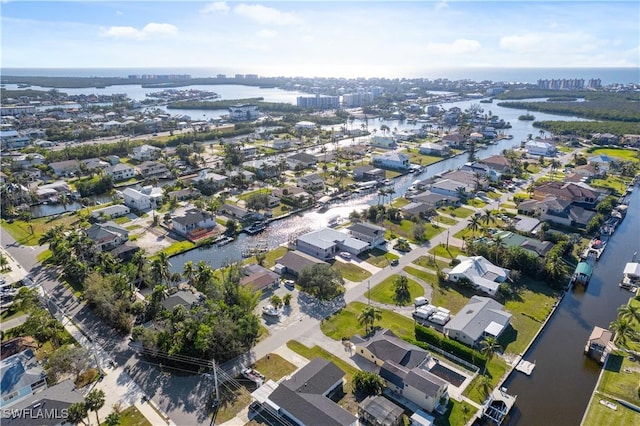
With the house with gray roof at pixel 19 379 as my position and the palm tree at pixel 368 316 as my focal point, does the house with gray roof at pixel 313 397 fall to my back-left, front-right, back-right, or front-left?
front-right

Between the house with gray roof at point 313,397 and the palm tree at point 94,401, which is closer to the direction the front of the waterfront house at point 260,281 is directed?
the house with gray roof

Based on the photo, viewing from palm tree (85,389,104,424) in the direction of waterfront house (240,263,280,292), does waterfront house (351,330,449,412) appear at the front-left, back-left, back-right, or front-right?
front-right

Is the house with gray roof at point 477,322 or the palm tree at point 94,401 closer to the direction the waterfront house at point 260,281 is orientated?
the house with gray roof

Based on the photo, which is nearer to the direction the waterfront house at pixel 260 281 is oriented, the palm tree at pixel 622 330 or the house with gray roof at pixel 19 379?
the palm tree

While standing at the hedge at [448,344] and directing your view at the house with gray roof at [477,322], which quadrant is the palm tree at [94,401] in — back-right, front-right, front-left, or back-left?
back-left

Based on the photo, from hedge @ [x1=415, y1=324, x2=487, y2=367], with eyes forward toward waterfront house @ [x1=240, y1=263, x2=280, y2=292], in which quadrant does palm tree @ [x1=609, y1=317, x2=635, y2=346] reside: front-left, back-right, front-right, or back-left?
back-right

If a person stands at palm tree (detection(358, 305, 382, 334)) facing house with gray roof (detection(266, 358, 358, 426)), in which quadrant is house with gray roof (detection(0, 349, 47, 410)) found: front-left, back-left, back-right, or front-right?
front-right

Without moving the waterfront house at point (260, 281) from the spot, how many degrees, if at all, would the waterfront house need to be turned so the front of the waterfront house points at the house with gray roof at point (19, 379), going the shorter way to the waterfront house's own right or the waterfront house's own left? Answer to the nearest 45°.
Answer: approximately 90° to the waterfront house's own right

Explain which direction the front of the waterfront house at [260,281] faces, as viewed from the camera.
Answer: facing the viewer and to the right of the viewer

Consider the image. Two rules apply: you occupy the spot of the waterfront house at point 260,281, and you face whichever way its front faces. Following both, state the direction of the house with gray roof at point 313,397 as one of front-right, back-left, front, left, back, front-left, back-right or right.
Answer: front-right

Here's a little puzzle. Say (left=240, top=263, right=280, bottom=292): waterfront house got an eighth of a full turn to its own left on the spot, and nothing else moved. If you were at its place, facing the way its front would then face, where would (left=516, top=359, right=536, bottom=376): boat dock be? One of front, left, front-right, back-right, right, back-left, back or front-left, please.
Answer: front-right

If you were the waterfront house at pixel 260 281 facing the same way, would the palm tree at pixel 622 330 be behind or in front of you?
in front

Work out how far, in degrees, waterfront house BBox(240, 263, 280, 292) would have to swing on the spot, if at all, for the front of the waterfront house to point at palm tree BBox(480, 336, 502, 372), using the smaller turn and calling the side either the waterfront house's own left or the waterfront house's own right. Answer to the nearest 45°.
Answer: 0° — it already faces it

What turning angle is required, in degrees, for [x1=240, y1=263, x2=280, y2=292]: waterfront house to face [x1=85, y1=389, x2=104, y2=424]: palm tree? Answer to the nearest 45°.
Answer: approximately 90° to its right

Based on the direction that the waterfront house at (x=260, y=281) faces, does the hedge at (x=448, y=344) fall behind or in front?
in front

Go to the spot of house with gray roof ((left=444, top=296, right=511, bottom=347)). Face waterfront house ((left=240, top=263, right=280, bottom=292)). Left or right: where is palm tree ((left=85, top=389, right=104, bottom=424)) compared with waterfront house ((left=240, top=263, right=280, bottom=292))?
left
